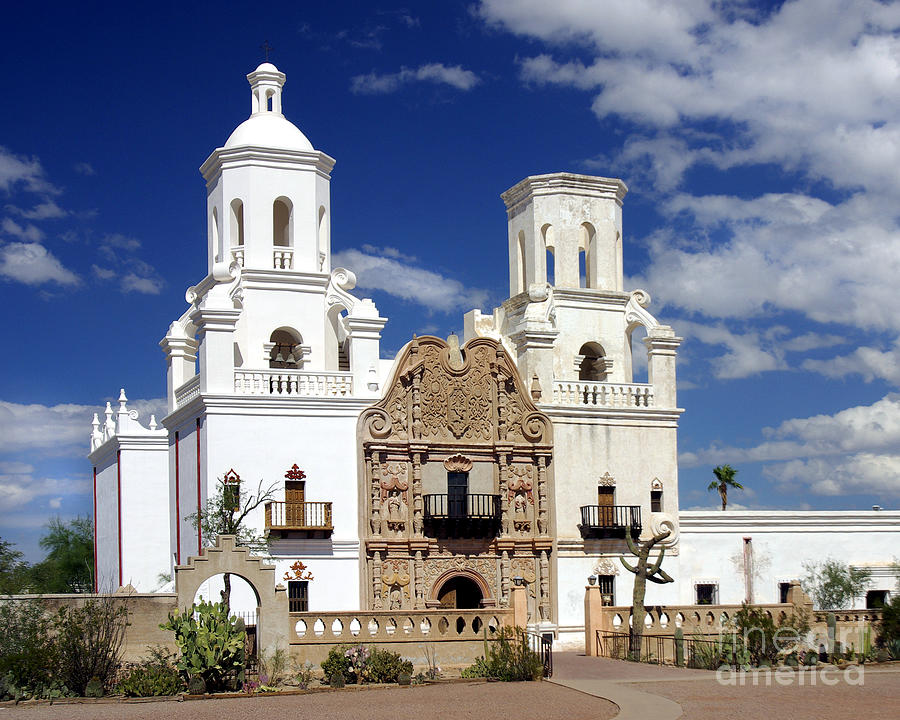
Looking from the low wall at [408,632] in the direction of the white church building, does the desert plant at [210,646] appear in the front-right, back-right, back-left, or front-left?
back-left

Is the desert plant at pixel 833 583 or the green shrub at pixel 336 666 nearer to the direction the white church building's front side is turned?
the green shrub

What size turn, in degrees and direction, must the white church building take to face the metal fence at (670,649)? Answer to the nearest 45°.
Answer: approximately 45° to its left

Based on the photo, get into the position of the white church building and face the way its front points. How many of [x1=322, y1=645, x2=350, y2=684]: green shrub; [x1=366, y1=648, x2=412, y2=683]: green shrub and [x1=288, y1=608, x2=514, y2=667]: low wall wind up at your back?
0

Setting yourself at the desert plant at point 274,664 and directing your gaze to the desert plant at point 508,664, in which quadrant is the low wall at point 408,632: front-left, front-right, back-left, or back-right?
front-left

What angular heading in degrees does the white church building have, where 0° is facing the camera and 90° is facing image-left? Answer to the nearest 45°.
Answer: approximately 0°

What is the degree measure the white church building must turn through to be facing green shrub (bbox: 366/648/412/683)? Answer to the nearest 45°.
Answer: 0° — it already faces it

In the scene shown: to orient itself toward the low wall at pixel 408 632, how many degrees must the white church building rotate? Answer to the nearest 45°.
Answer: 0° — it already faces it

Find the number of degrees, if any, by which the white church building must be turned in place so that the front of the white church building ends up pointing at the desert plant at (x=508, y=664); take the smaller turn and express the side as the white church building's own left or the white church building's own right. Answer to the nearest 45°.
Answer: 0° — it already faces it

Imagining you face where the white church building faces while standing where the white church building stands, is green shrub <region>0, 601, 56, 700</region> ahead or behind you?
ahead

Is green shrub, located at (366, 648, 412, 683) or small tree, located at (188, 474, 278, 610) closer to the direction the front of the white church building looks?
the green shrub

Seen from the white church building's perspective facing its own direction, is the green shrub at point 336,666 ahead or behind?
ahead

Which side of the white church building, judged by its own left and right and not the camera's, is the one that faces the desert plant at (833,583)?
left
